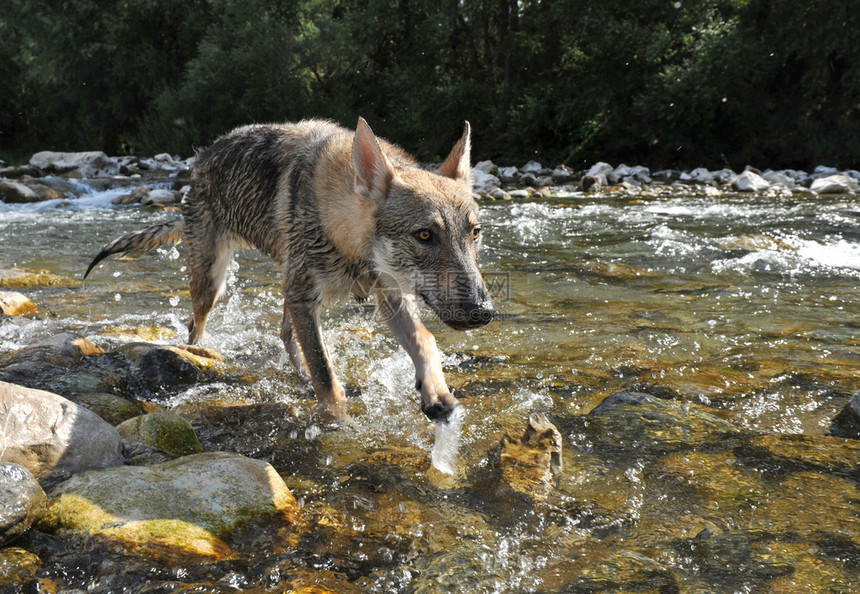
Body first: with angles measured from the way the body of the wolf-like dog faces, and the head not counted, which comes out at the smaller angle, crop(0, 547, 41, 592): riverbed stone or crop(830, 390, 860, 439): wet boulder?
the wet boulder

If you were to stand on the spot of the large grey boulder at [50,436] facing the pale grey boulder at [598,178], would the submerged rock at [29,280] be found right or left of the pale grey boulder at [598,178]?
left

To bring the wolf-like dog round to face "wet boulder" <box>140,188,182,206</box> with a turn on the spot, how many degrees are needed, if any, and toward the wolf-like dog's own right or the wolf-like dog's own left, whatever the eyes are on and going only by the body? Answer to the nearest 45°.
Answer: approximately 135° to the wolf-like dog's own left

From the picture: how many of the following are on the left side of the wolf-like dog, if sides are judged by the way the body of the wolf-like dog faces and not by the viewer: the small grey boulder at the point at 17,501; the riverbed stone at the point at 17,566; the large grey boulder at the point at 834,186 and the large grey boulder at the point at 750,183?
2

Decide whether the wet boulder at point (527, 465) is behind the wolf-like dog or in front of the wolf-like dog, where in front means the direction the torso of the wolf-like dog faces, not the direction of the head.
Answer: in front

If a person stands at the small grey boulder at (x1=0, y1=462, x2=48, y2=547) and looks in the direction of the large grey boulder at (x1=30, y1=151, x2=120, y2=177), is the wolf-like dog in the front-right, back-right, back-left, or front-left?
front-right

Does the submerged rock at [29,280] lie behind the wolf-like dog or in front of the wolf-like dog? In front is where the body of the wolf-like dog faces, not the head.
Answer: behind

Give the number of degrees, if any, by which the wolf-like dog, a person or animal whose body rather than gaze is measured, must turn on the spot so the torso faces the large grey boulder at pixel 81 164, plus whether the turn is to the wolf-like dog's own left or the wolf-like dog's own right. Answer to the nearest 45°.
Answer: approximately 135° to the wolf-like dog's own left

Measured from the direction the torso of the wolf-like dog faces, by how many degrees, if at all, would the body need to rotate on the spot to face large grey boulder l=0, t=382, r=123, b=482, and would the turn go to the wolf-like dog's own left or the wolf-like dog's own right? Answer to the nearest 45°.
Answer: approximately 90° to the wolf-like dog's own right

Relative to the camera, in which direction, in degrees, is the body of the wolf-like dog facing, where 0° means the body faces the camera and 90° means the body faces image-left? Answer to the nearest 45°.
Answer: approximately 315°
